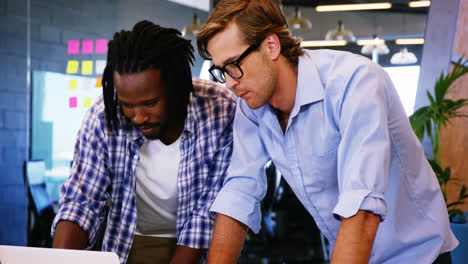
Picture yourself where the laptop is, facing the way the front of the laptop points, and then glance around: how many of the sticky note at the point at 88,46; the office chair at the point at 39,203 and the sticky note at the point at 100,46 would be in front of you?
3

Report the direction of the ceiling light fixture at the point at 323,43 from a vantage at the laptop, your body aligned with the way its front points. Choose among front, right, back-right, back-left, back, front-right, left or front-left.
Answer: front-right

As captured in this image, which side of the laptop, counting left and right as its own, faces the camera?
back

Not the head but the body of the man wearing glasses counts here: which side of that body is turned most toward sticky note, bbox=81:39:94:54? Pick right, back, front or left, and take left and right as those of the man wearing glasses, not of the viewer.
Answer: right

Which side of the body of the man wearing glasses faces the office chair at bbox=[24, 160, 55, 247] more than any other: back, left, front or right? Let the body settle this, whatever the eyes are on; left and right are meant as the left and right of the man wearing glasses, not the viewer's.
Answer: right

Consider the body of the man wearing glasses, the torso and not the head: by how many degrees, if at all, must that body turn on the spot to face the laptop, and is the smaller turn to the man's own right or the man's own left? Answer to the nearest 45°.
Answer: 0° — they already face it

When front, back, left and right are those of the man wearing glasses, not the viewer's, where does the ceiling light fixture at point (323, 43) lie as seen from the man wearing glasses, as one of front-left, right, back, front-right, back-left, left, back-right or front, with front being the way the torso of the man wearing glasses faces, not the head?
back-right

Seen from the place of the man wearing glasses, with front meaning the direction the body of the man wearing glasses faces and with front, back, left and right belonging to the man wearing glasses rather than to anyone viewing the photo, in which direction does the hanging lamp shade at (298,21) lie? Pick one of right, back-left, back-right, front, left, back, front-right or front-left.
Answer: back-right

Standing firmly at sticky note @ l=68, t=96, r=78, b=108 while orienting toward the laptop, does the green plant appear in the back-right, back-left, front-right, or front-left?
front-left

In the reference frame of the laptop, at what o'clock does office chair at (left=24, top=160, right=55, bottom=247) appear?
The office chair is roughly at 12 o'clock from the laptop.

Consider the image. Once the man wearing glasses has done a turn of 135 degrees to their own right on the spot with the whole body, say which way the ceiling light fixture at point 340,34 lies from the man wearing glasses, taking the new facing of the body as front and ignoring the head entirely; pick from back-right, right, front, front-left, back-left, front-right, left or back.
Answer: front

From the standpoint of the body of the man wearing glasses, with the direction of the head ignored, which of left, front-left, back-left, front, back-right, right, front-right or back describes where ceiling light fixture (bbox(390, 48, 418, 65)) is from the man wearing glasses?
back-right

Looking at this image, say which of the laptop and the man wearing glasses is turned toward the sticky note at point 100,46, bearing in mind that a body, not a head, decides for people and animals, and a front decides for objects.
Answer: the laptop

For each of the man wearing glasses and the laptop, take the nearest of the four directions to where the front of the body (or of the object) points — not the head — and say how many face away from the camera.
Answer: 1

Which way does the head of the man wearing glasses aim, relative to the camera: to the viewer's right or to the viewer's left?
to the viewer's left

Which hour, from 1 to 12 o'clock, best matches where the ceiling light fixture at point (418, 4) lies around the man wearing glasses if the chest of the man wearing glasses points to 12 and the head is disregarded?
The ceiling light fixture is roughly at 5 o'clock from the man wearing glasses.

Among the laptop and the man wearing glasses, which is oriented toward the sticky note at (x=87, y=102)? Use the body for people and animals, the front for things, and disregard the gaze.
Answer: the laptop

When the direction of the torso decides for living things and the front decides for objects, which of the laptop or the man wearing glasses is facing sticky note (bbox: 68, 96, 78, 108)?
the laptop
